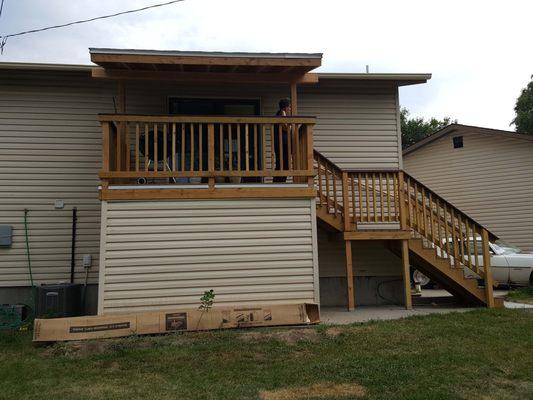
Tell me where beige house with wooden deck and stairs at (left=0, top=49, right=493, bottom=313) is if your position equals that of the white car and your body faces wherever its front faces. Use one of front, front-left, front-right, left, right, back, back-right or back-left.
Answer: back-right

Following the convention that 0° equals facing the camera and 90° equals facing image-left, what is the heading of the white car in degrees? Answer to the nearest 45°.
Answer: approximately 270°

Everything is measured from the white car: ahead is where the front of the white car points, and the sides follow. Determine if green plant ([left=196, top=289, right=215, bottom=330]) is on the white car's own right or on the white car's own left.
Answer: on the white car's own right

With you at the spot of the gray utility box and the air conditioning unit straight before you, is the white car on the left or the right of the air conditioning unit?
left
